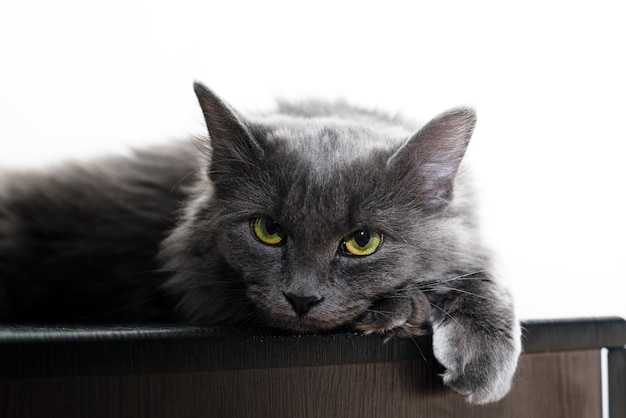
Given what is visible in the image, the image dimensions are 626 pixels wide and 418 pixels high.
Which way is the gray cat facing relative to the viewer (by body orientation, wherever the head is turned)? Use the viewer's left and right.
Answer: facing the viewer and to the right of the viewer
